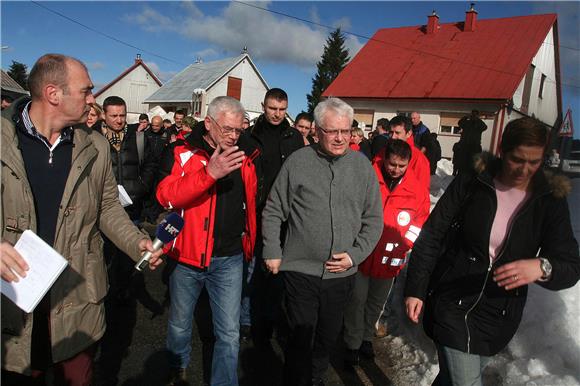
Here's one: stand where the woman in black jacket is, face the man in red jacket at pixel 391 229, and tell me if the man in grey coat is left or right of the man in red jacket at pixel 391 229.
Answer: left

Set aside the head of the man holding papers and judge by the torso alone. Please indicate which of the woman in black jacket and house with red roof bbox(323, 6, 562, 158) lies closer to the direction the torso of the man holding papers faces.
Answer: the woman in black jacket

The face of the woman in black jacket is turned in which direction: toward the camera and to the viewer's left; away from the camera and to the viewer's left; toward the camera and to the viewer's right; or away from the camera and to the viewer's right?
toward the camera and to the viewer's left

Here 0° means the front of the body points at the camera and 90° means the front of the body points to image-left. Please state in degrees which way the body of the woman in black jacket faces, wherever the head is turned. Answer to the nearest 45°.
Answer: approximately 0°

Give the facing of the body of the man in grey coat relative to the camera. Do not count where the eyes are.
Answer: toward the camera

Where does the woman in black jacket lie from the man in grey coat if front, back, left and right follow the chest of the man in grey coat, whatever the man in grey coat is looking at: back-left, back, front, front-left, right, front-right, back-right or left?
front-left

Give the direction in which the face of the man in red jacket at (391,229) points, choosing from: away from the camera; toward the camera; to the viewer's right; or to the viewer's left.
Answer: toward the camera

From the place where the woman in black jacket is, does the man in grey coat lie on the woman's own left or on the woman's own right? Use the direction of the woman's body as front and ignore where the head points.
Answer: on the woman's own right

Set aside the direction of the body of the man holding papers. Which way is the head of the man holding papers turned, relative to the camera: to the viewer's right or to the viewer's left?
to the viewer's right

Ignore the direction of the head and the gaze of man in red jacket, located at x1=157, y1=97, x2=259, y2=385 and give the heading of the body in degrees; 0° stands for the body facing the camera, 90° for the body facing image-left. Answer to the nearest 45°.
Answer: approximately 315°

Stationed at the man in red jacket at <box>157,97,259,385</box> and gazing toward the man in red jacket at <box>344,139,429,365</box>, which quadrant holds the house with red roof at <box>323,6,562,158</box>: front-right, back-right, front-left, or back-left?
front-left

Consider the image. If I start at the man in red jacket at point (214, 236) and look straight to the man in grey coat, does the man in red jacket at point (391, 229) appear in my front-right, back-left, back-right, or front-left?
front-left

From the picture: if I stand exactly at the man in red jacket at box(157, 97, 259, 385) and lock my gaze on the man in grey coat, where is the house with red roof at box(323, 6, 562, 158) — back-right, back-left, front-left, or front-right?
front-left

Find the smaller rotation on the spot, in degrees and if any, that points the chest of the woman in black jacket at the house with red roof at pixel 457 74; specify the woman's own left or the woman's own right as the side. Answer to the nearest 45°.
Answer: approximately 180°
